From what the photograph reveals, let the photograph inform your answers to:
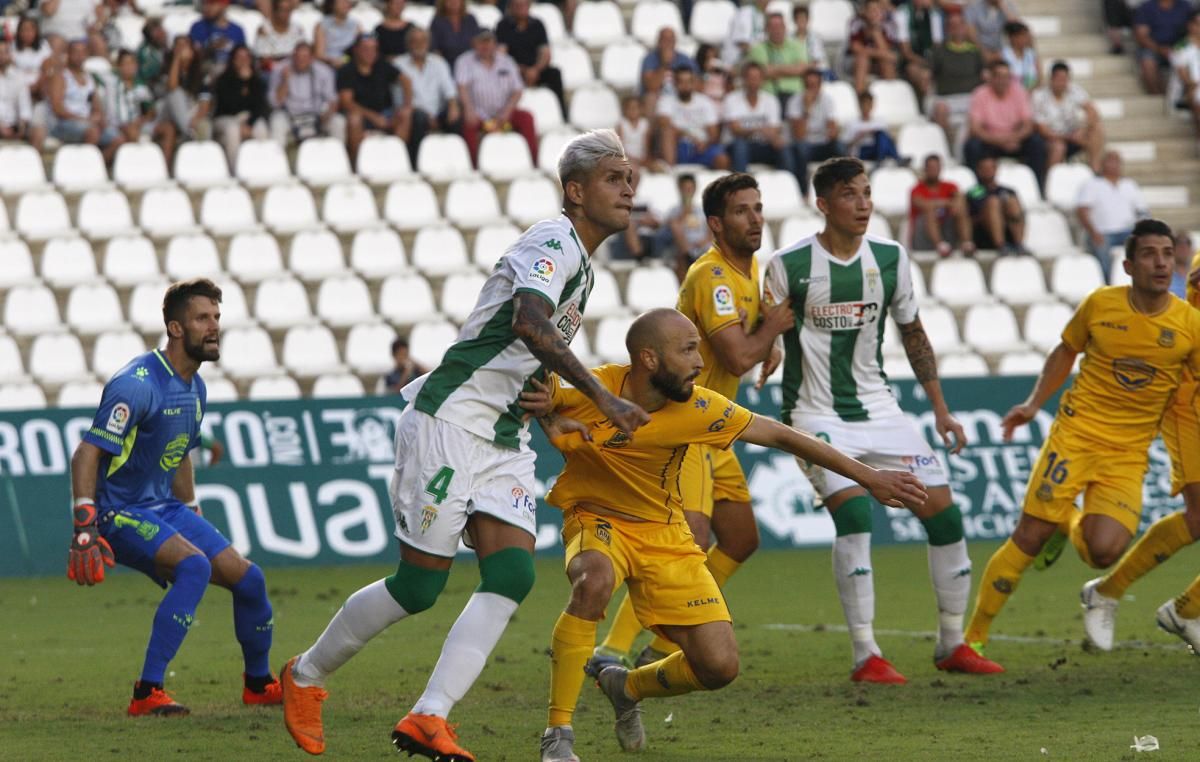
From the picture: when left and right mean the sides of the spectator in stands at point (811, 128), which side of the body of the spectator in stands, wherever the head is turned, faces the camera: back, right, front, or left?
front

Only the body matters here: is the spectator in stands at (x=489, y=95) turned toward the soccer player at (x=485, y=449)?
yes

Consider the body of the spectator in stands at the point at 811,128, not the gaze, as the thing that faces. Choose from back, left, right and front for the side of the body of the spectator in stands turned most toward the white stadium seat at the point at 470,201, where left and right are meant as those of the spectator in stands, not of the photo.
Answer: right

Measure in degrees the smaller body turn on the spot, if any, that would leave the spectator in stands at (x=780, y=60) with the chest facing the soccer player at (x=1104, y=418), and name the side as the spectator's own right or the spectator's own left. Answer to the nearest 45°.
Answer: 0° — they already face them

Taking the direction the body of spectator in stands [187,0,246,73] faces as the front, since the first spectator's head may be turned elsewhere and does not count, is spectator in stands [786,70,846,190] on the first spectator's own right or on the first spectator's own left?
on the first spectator's own left

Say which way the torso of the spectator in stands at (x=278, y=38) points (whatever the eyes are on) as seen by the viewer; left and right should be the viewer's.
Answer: facing the viewer

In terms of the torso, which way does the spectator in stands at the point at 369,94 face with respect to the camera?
toward the camera

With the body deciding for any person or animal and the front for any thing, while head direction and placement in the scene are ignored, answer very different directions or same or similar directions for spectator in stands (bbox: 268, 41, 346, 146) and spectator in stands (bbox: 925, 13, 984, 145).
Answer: same or similar directions

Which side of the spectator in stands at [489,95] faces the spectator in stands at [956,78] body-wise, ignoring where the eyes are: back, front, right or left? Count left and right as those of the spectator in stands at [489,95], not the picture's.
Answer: left

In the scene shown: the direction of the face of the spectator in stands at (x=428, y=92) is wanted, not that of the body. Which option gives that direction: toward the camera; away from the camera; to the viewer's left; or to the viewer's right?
toward the camera

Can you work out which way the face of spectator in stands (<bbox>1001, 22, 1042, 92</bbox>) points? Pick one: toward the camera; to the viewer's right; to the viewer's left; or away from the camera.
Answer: toward the camera

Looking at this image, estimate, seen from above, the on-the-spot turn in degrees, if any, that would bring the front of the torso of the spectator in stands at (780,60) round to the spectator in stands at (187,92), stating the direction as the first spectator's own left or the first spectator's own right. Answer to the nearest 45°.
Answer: approximately 90° to the first spectator's own right

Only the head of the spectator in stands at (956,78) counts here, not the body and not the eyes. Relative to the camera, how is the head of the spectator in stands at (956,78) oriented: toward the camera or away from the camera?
toward the camera

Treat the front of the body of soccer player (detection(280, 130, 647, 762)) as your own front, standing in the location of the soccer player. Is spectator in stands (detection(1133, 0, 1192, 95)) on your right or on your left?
on your left

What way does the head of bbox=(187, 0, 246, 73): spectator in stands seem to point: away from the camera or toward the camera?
toward the camera
